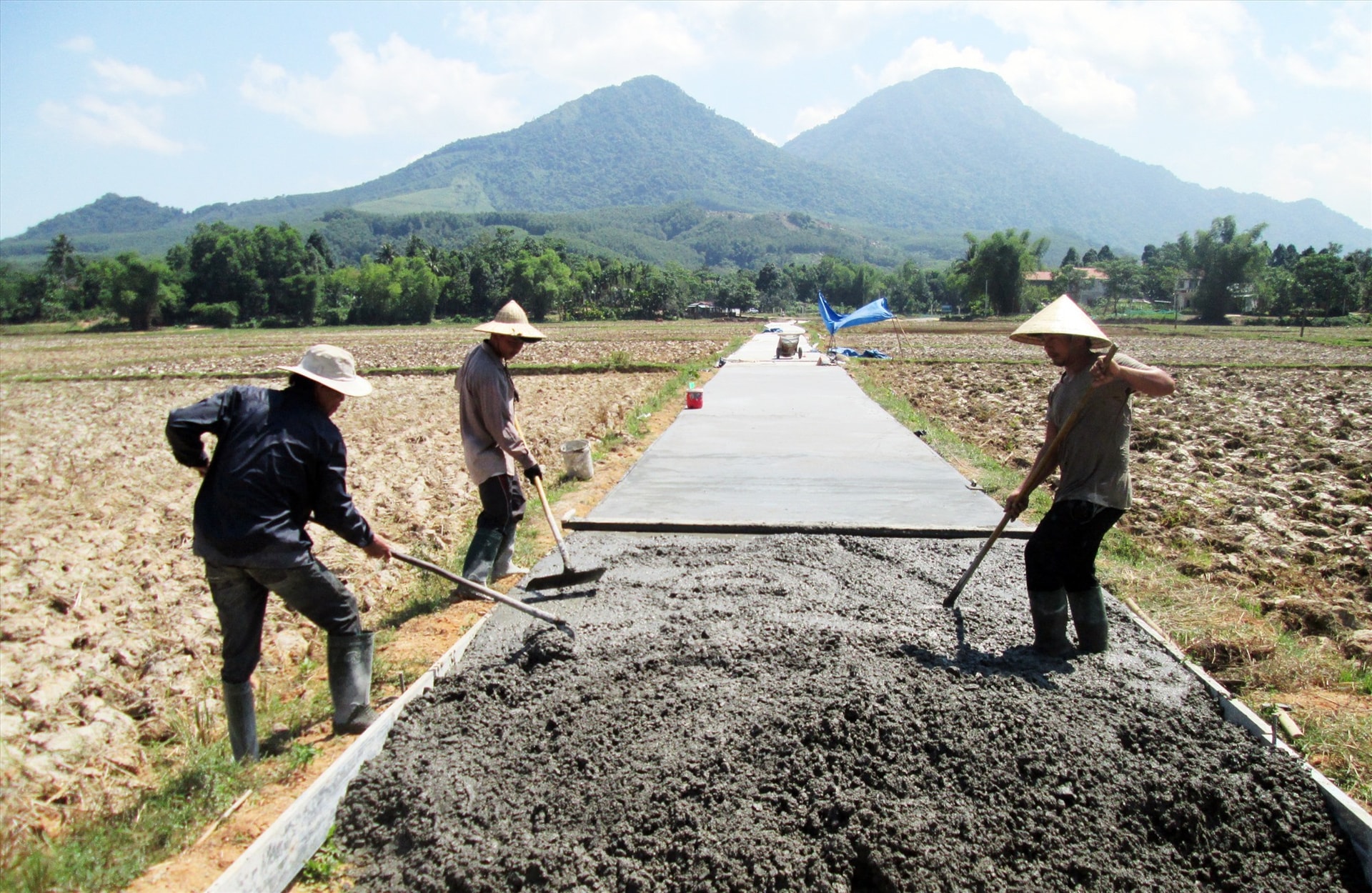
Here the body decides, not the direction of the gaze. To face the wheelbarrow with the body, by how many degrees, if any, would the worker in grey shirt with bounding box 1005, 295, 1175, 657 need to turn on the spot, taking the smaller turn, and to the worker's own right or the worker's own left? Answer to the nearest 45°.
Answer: approximately 90° to the worker's own right

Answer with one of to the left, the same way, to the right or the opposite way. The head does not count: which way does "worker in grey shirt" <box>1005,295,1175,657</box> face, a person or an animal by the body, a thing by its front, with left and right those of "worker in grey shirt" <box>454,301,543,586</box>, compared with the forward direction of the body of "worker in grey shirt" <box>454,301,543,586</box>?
the opposite way

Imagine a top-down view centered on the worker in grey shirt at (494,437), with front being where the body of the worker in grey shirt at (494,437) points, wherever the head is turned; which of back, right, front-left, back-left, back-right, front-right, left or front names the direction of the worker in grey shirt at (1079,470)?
front-right

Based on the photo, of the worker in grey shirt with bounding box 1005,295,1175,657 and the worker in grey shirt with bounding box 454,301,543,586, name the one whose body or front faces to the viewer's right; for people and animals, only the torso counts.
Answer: the worker in grey shirt with bounding box 454,301,543,586

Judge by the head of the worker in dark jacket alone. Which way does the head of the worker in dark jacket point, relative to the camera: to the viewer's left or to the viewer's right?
to the viewer's right

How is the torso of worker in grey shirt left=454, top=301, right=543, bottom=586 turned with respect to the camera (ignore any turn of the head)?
to the viewer's right

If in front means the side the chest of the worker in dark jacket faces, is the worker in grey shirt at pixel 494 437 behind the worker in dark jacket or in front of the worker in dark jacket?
in front

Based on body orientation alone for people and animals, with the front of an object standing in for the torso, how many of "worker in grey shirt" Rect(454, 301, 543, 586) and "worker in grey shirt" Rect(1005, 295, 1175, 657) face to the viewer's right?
1

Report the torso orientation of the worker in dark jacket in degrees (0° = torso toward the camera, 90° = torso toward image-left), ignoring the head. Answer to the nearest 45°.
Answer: approximately 225°

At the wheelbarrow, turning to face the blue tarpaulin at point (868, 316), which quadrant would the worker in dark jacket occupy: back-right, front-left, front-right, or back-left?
back-right

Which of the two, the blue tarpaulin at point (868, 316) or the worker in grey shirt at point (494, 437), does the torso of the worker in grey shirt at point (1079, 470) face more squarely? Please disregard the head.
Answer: the worker in grey shirt

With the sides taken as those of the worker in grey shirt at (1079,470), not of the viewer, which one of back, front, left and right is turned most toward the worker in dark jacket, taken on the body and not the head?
front
